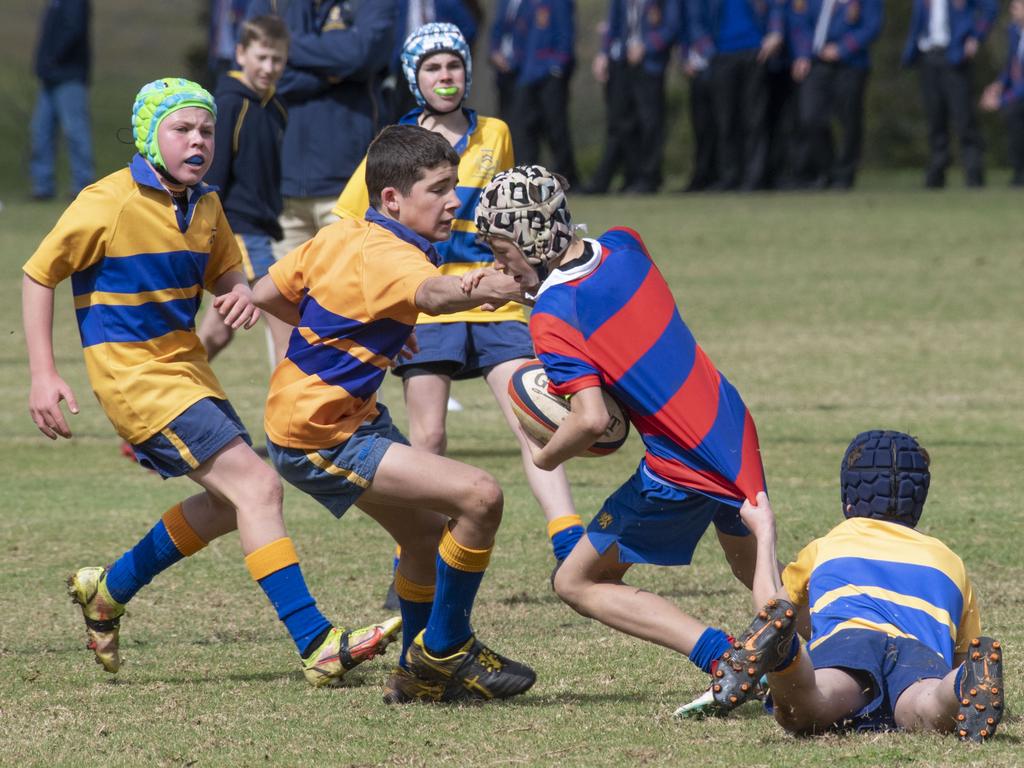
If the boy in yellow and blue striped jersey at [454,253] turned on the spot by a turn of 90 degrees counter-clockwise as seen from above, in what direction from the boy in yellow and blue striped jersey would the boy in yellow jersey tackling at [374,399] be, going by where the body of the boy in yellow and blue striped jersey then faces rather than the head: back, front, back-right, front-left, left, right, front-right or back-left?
right

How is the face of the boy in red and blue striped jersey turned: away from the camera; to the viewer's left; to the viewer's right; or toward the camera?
to the viewer's left

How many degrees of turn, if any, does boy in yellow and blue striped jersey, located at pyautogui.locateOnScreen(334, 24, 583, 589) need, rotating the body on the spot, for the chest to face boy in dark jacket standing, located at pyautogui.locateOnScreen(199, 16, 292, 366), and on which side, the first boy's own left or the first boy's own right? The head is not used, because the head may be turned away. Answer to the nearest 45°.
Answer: approximately 135° to the first boy's own right

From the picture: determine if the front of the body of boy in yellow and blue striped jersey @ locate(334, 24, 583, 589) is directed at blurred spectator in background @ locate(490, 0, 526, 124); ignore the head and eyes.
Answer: no

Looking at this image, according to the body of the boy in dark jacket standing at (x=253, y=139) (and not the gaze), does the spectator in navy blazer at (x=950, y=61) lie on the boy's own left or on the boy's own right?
on the boy's own left

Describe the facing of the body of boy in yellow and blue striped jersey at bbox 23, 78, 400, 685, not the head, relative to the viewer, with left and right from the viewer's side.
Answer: facing the viewer and to the right of the viewer

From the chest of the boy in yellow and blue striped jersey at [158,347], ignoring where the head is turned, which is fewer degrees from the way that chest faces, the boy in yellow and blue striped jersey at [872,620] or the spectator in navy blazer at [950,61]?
the boy in yellow and blue striped jersey

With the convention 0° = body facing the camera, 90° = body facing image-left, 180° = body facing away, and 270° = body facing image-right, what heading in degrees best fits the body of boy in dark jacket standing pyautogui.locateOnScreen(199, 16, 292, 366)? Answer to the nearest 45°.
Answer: approximately 315°

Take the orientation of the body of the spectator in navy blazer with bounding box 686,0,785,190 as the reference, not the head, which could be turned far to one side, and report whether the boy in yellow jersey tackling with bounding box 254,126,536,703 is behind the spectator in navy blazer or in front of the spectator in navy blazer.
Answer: in front

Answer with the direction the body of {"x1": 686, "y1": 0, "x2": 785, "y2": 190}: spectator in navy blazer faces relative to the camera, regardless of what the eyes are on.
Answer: toward the camera

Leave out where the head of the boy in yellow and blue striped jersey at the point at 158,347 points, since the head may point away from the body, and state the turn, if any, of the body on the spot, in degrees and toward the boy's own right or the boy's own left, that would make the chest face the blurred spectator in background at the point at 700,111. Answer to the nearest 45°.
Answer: approximately 135° to the boy's own left

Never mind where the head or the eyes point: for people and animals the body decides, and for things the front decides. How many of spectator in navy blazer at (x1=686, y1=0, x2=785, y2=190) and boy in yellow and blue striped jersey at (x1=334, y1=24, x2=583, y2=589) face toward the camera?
2

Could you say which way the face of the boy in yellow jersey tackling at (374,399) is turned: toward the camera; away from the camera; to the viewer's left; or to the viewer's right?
to the viewer's right

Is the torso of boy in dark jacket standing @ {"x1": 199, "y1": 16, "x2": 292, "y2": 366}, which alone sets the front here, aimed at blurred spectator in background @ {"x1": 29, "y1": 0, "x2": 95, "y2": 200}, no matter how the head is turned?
no

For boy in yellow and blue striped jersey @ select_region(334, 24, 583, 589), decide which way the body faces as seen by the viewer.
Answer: toward the camera

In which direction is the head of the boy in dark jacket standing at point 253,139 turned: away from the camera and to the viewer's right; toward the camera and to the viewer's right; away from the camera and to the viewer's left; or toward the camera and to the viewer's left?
toward the camera and to the viewer's right

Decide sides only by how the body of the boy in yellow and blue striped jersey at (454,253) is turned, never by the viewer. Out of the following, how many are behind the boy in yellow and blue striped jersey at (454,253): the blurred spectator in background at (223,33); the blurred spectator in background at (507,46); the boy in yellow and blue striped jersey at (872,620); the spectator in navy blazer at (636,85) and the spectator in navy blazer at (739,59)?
4

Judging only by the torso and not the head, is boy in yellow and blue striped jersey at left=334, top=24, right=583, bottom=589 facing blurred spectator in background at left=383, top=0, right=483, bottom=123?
no

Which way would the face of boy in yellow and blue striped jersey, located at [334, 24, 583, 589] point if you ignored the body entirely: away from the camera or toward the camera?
toward the camera

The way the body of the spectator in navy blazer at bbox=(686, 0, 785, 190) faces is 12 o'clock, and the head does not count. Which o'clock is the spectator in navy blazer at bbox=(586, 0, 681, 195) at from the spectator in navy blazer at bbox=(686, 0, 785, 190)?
the spectator in navy blazer at bbox=(586, 0, 681, 195) is roughly at 4 o'clock from the spectator in navy blazer at bbox=(686, 0, 785, 190).
